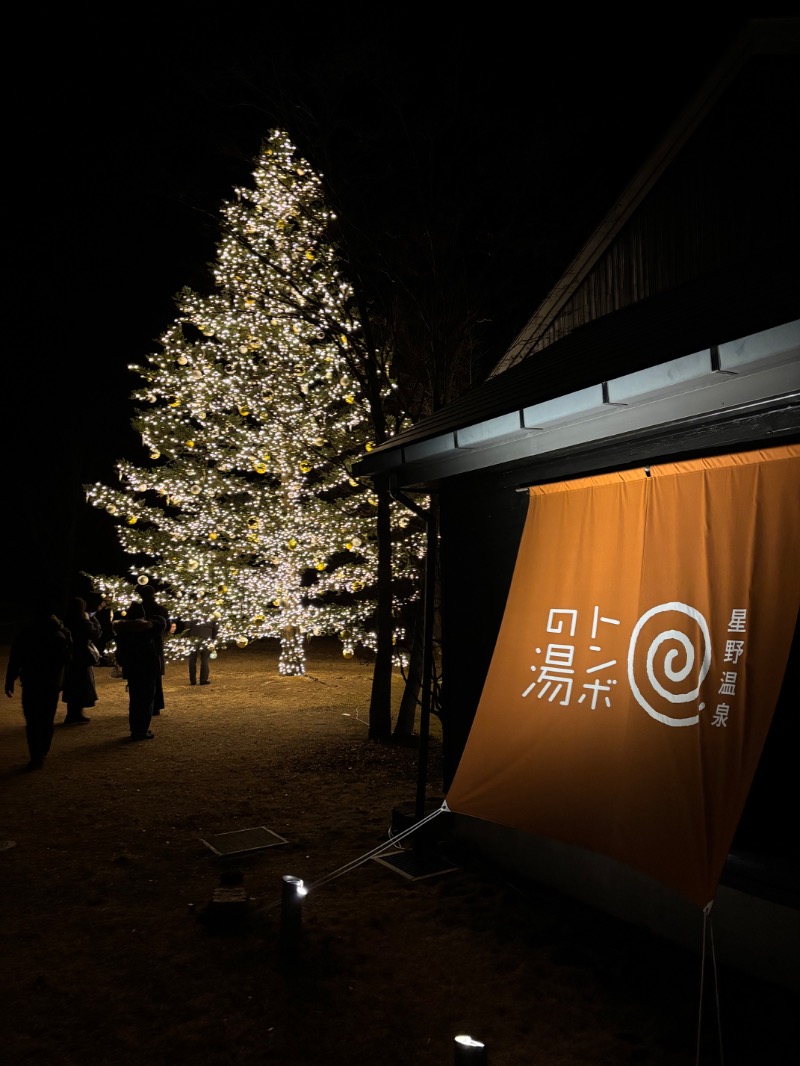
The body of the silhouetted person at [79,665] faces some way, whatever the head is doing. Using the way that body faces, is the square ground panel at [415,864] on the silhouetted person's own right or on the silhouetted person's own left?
on the silhouetted person's own right

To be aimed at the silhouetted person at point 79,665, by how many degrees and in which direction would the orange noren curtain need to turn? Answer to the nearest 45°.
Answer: approximately 90° to its right

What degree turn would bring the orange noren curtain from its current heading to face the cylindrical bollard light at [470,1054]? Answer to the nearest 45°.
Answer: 0° — it already faces it

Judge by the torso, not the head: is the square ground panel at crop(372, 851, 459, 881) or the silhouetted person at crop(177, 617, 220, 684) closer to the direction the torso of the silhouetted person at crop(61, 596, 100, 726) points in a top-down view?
the silhouetted person

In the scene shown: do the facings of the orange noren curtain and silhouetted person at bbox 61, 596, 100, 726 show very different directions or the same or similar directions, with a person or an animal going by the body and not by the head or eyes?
very different directions

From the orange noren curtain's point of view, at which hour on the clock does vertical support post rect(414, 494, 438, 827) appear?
The vertical support post is roughly at 3 o'clock from the orange noren curtain.
